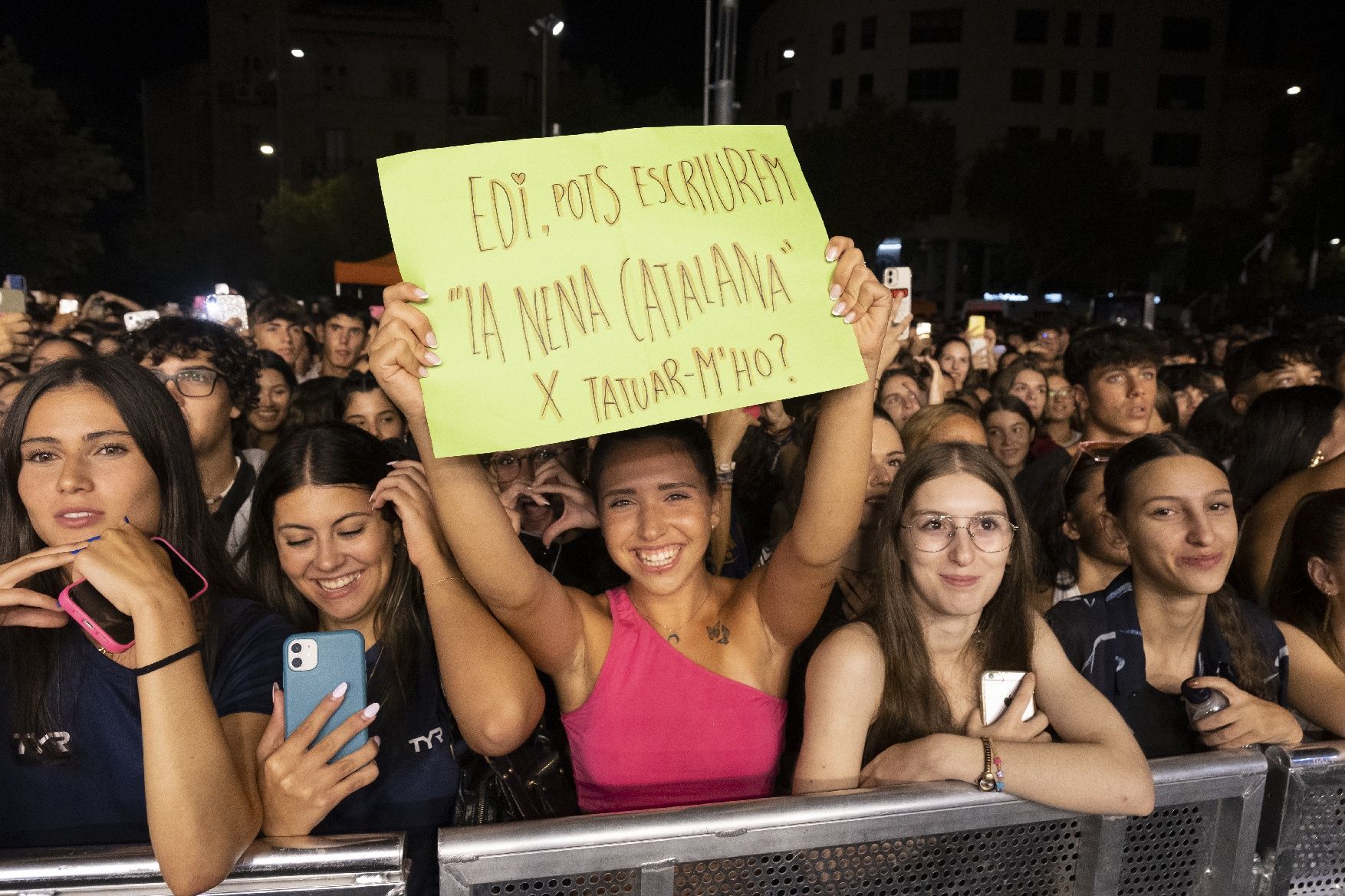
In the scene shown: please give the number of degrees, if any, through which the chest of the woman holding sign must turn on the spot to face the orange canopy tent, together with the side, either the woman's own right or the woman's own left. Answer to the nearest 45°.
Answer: approximately 180°

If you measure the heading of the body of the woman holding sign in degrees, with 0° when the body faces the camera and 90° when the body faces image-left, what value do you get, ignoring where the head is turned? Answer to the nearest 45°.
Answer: approximately 0°

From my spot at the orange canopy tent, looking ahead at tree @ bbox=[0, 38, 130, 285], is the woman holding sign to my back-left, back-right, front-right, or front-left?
back-left

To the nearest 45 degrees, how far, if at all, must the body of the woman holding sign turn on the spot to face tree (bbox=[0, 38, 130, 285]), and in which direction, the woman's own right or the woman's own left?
approximately 135° to the woman's own right

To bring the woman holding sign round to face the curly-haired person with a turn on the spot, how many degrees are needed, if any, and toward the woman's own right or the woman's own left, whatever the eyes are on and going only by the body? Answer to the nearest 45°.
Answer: approximately 135° to the woman's own right

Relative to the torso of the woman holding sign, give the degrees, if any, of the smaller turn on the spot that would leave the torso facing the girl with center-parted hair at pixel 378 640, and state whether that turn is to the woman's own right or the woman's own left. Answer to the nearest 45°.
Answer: approximately 90° to the woman's own right

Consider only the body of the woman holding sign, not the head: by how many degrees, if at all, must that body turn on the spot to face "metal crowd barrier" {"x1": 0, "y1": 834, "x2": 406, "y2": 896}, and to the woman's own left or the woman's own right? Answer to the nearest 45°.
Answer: approximately 45° to the woman's own right

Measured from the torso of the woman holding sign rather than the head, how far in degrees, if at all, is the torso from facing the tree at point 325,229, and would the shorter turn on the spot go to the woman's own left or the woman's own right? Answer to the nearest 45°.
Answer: approximately 180°

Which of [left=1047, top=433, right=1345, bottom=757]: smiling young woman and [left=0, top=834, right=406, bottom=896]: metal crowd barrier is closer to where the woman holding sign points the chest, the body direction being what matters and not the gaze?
the metal crowd barrier
